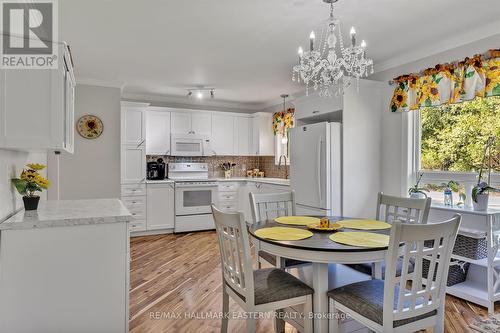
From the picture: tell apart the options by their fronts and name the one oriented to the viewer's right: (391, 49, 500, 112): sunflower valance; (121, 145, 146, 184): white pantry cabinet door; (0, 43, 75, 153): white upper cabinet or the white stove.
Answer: (0, 43, 75, 153): white upper cabinet

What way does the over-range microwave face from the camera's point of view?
toward the camera

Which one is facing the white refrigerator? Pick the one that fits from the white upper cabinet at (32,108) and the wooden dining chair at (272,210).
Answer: the white upper cabinet

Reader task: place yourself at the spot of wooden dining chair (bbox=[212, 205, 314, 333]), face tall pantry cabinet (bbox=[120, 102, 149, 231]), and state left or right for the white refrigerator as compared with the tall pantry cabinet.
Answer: right

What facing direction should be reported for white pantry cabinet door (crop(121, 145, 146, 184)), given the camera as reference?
facing the viewer

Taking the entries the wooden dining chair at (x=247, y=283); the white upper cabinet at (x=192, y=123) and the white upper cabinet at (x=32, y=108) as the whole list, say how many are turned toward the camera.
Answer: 1

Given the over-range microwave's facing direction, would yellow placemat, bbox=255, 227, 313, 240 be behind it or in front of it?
in front

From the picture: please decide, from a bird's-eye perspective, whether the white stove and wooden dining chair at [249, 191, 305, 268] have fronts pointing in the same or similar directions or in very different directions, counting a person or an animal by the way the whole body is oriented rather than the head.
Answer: same or similar directions

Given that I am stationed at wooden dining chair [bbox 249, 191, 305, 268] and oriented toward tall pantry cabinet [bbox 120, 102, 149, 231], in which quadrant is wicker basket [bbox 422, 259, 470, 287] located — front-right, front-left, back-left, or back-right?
back-right

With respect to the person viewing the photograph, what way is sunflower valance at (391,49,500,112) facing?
facing the viewer and to the left of the viewer

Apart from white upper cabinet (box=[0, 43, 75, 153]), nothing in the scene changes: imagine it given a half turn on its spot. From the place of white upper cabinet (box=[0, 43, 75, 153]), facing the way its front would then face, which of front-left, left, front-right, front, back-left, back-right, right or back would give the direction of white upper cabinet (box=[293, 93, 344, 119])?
back

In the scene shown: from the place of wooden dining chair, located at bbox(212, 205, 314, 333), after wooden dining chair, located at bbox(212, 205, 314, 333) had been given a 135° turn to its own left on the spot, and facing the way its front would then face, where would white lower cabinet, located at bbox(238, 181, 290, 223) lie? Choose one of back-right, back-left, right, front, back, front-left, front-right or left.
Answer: right

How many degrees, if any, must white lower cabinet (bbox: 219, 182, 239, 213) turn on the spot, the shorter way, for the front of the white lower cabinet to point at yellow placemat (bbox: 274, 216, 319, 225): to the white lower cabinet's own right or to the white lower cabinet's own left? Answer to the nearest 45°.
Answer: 0° — it already faces it

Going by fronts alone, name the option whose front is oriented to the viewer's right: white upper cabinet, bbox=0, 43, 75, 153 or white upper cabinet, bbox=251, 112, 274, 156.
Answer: white upper cabinet, bbox=0, 43, 75, 153

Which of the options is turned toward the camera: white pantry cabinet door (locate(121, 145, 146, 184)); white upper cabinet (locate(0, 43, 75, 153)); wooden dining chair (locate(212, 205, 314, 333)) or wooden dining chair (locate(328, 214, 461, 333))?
white pantry cabinet door (locate(121, 145, 146, 184))

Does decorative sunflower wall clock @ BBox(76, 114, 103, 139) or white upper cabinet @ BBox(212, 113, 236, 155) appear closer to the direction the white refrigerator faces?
the decorative sunflower wall clock

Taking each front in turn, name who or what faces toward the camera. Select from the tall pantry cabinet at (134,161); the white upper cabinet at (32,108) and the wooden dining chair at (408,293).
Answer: the tall pantry cabinet
